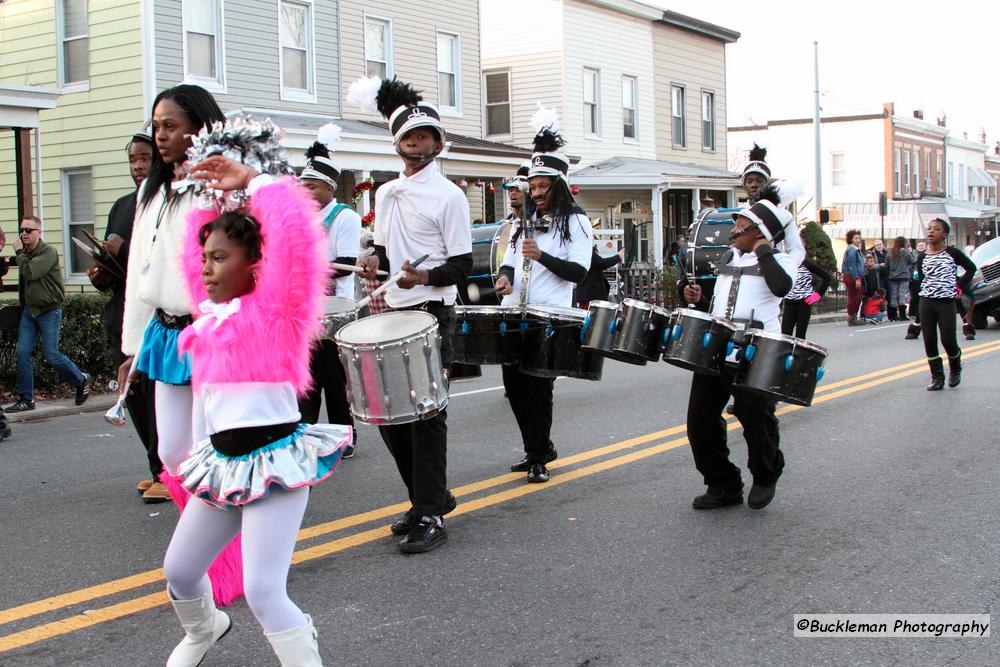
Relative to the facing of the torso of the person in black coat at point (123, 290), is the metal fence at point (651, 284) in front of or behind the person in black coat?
behind

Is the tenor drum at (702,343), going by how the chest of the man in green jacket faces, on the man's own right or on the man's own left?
on the man's own left

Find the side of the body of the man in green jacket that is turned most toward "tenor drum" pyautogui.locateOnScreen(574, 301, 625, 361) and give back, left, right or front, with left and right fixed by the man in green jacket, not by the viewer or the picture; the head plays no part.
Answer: left

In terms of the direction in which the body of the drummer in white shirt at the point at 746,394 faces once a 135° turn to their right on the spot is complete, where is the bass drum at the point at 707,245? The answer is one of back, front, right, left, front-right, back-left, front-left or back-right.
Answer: front

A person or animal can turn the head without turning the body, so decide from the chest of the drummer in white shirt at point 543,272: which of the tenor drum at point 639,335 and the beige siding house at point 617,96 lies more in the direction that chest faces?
the tenor drum

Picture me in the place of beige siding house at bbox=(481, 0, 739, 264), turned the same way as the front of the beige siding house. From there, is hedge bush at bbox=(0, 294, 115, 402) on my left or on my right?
on my right

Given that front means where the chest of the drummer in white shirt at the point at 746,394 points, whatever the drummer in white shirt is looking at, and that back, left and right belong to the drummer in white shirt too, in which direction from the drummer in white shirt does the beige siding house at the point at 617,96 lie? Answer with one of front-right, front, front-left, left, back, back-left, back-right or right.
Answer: back-right
